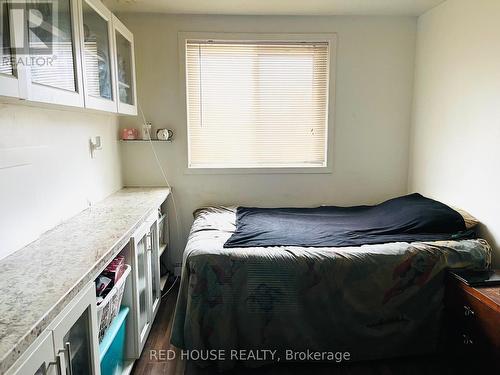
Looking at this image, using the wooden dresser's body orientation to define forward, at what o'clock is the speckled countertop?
The speckled countertop is roughly at 12 o'clock from the wooden dresser.

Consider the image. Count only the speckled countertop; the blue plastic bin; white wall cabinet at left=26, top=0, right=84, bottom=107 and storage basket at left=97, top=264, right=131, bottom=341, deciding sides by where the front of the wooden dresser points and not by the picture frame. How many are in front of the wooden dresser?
4

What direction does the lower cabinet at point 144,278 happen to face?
to the viewer's right

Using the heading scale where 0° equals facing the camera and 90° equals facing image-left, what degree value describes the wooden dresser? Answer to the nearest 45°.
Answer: approximately 45°

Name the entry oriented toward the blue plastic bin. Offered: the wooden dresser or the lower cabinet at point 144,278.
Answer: the wooden dresser

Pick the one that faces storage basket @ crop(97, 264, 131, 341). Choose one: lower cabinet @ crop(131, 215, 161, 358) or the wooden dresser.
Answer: the wooden dresser

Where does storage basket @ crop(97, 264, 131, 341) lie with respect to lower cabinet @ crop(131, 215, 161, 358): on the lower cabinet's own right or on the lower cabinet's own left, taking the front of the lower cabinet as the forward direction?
on the lower cabinet's own right

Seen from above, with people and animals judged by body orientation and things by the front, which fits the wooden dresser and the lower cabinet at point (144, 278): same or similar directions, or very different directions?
very different directions

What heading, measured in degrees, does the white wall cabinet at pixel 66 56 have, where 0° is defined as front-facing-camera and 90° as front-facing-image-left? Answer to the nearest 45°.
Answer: approximately 315°

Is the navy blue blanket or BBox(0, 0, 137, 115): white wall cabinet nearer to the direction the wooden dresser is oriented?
the white wall cabinet
